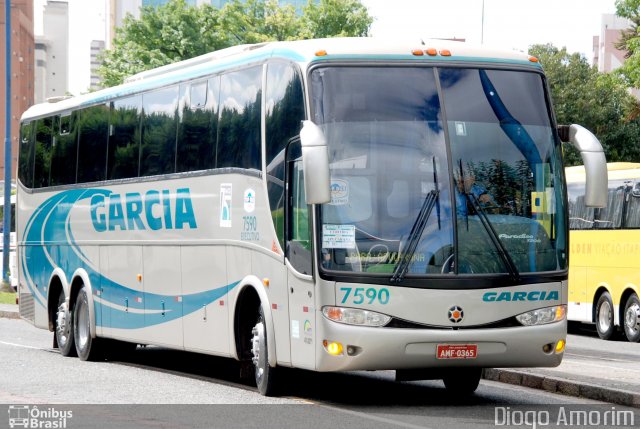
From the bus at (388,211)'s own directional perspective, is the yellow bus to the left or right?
on its left

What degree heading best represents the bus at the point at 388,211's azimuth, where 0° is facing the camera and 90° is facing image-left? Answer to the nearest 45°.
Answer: approximately 315°
